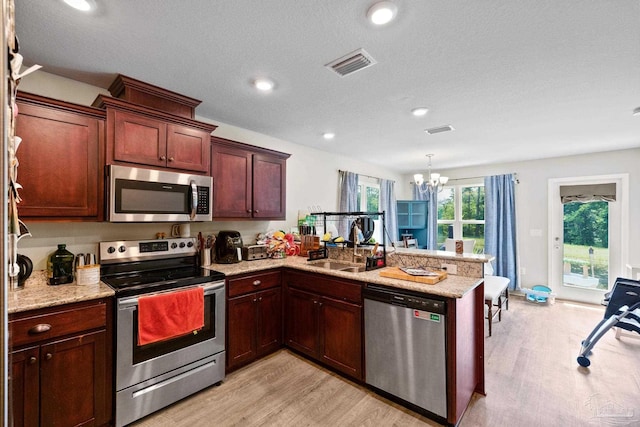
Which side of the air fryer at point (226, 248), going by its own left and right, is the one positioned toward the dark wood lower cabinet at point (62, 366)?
right

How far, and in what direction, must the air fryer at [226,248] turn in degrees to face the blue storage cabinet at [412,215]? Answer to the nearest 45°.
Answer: approximately 90° to its left

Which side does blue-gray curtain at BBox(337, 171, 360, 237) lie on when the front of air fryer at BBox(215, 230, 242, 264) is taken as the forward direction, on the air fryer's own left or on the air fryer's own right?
on the air fryer's own left

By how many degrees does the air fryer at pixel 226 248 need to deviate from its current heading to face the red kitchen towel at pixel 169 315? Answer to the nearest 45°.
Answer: approximately 90° to its right

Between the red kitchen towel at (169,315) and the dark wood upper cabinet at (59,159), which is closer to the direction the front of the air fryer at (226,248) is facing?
the red kitchen towel

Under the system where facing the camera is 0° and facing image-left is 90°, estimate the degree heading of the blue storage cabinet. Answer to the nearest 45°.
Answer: approximately 0°

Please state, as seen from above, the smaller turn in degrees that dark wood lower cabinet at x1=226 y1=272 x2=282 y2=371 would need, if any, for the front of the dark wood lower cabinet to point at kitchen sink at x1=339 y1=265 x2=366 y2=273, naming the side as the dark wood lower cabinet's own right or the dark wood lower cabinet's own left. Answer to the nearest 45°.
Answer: approximately 45° to the dark wood lower cabinet's own left
